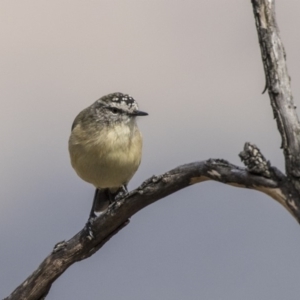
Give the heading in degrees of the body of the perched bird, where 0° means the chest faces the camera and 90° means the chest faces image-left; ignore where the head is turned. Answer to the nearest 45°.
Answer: approximately 315°
